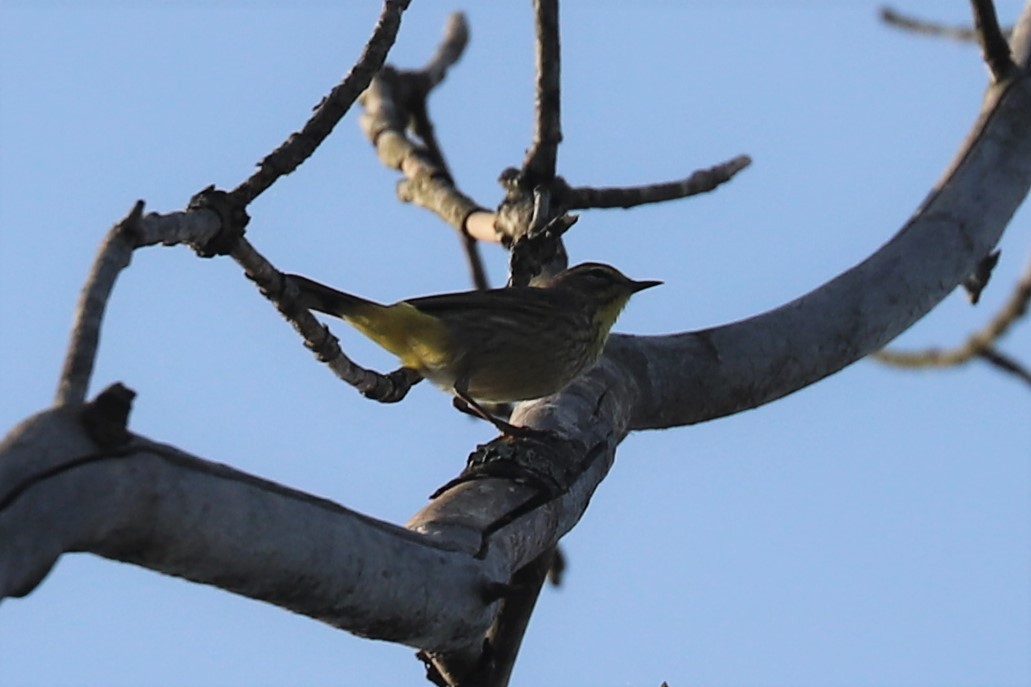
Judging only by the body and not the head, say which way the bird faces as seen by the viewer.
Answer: to the viewer's right
